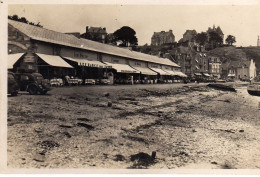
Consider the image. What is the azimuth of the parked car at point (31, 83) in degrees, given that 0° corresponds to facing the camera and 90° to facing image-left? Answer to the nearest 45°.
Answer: approximately 315°

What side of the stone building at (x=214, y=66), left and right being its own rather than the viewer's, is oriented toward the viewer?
front

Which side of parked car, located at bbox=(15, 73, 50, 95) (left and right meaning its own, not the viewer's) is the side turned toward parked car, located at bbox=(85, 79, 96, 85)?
left

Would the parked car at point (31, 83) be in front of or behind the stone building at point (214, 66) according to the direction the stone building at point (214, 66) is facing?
in front

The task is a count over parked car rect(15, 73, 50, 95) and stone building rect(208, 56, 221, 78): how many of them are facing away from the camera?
0
